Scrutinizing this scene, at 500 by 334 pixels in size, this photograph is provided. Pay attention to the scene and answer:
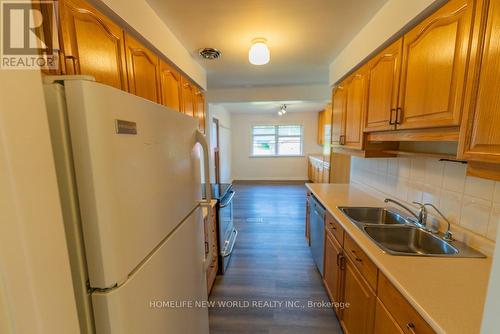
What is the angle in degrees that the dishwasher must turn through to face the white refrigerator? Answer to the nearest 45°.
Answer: approximately 90° to its left

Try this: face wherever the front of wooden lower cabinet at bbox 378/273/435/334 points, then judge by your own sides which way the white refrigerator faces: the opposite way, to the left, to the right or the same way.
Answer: the opposite way

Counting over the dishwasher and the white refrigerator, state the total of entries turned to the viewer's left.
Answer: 1

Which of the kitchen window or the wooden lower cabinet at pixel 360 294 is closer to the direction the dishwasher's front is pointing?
the kitchen window

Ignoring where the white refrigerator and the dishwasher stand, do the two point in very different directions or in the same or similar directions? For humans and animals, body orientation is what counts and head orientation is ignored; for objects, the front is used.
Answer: very different directions

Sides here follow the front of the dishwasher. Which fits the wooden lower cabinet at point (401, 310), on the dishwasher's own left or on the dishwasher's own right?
on the dishwasher's own left

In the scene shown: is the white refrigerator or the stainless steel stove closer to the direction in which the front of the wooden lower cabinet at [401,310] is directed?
the white refrigerator

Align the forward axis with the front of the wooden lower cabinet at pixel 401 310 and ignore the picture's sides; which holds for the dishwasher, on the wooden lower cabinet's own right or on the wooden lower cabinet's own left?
on the wooden lower cabinet's own right

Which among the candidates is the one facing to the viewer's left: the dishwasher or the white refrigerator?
the dishwasher

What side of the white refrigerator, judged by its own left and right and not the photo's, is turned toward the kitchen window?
left

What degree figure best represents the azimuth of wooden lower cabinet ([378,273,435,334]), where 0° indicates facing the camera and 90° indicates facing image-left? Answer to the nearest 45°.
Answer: approximately 45°

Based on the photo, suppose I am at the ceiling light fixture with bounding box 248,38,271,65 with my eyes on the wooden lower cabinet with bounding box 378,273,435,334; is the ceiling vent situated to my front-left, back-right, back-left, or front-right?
back-right

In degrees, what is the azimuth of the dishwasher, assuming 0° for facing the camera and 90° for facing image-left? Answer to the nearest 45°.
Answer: approximately 90°
